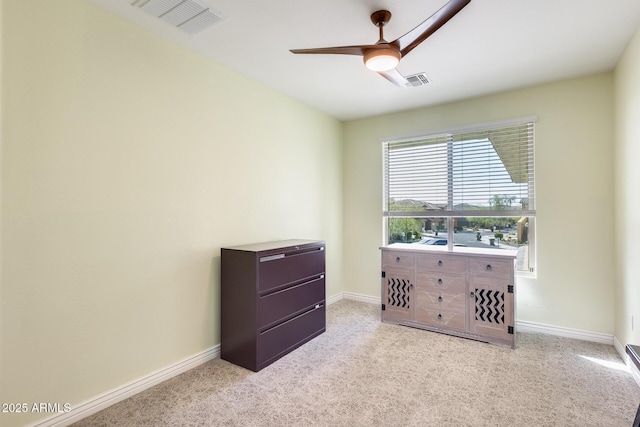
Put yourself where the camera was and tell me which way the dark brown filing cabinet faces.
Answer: facing the viewer and to the right of the viewer

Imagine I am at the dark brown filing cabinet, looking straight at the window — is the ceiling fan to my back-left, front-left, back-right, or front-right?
front-right

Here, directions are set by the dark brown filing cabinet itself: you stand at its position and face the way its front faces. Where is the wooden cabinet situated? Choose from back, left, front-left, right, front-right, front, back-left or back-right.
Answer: front-left

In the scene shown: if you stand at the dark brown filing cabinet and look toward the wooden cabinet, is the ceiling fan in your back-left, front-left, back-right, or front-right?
front-right

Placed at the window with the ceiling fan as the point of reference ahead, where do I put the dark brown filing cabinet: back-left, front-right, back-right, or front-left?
front-right

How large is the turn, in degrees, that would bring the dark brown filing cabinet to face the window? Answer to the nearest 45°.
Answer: approximately 45° to its left
